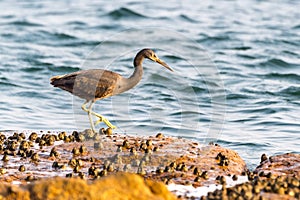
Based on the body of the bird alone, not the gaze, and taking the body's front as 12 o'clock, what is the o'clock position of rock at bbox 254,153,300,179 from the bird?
The rock is roughly at 1 o'clock from the bird.

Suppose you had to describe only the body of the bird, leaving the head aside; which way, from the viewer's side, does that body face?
to the viewer's right
